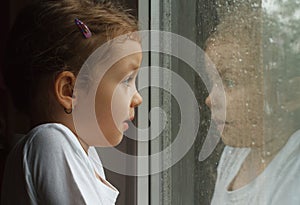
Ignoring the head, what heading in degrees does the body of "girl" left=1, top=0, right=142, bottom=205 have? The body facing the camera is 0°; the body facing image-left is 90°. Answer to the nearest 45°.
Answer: approximately 270°

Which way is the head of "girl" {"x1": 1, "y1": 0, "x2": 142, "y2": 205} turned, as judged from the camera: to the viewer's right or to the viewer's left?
to the viewer's right
